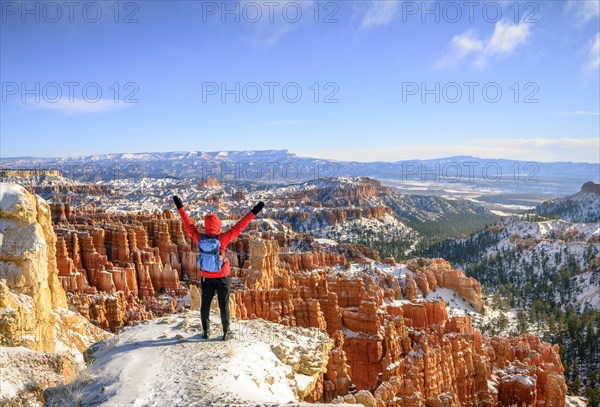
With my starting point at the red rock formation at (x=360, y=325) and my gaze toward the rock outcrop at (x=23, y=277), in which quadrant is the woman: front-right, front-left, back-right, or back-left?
front-left

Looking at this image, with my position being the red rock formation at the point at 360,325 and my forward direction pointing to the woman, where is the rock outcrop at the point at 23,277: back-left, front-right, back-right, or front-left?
front-right

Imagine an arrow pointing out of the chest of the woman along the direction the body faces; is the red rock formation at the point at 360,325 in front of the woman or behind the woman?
in front

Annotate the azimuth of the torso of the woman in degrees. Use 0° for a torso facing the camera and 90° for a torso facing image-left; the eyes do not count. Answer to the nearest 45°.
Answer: approximately 180°
